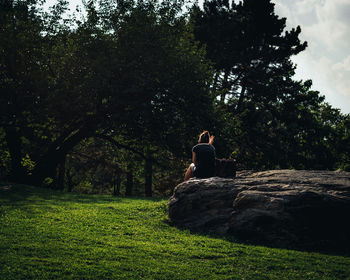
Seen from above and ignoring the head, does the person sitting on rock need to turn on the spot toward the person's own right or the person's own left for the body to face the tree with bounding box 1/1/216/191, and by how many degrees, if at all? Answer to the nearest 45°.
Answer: approximately 45° to the person's own left

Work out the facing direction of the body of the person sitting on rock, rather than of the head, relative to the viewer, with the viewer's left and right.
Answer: facing away from the viewer

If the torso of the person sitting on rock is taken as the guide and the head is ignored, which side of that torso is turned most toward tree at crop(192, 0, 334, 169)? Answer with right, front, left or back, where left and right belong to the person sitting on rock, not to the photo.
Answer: front
